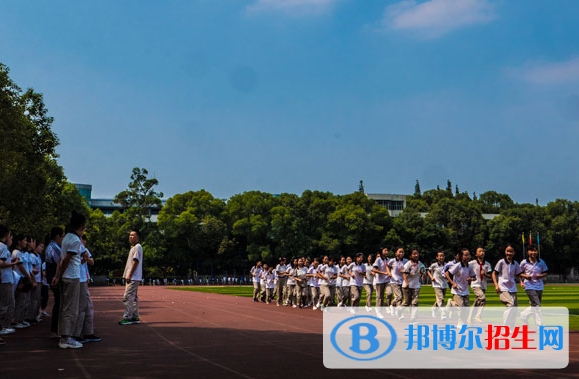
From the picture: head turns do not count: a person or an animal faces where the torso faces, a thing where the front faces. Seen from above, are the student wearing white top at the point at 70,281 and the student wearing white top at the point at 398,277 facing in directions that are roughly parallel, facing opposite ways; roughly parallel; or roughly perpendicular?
roughly perpendicular

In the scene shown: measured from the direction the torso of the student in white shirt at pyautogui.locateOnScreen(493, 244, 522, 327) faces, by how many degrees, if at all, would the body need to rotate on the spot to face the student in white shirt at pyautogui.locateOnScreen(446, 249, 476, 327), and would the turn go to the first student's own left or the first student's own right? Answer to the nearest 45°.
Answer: approximately 135° to the first student's own right

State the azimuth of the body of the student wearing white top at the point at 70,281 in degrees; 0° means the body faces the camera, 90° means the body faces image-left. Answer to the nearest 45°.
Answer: approximately 270°

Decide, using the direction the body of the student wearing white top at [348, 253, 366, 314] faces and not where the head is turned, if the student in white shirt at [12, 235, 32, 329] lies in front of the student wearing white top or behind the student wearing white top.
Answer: in front

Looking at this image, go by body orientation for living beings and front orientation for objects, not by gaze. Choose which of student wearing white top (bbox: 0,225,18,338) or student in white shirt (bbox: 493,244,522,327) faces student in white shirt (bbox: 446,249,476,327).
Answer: the student wearing white top

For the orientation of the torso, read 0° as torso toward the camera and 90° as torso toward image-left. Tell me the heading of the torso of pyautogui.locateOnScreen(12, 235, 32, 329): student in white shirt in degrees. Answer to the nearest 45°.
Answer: approximately 270°

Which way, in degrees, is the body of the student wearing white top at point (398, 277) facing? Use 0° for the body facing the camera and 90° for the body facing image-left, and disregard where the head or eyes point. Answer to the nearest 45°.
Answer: approximately 315°

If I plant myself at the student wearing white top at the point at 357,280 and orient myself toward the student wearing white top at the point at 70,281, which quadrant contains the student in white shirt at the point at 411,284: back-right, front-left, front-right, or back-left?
front-left

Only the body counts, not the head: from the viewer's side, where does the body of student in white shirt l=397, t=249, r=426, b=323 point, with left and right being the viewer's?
facing the viewer

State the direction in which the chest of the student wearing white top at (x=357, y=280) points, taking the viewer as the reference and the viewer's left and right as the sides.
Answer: facing the viewer and to the left of the viewer

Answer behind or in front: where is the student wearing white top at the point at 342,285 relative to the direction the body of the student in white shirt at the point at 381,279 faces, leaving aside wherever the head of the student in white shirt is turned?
behind

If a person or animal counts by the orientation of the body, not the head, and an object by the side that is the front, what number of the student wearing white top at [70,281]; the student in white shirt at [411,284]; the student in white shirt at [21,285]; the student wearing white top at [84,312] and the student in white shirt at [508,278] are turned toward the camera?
2
